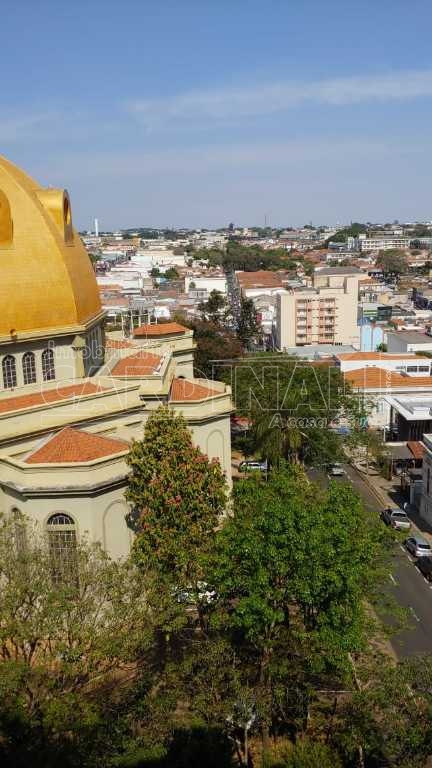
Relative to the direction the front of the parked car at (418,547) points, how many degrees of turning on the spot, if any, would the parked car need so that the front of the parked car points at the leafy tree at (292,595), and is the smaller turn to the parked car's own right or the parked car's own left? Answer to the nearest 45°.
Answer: approximately 135° to the parked car's own left

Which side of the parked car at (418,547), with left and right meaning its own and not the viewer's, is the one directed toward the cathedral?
left

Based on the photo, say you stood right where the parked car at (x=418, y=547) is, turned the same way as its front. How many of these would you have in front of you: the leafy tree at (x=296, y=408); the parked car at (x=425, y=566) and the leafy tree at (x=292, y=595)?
1

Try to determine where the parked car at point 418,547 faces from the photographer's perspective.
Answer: facing away from the viewer and to the left of the viewer

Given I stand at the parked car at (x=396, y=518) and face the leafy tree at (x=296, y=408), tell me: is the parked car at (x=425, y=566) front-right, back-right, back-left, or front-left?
back-left

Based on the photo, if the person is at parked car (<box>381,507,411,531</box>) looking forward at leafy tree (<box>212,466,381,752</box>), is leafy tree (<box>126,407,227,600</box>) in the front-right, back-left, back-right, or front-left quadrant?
front-right

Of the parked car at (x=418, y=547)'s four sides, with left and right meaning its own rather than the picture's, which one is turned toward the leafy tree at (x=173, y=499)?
left

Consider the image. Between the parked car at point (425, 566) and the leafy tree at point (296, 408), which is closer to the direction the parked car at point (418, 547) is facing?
the leafy tree

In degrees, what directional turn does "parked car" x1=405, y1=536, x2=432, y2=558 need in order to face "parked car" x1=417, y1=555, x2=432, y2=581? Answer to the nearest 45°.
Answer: approximately 135° to its left

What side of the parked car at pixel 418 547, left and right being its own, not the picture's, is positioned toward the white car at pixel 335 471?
front

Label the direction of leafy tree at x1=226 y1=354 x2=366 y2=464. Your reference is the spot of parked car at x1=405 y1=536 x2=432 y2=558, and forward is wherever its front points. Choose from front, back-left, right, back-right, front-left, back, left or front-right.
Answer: front

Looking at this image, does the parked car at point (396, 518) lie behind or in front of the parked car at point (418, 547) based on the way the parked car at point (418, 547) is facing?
in front
